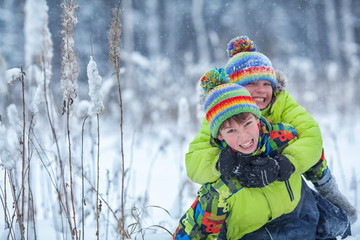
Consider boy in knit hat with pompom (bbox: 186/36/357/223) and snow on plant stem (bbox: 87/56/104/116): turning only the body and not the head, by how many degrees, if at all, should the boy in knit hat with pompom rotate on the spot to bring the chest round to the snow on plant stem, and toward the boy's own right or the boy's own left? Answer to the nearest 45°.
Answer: approximately 45° to the boy's own right

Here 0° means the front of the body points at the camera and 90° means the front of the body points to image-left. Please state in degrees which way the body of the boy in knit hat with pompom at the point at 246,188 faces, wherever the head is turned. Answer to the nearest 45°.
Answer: approximately 0°
